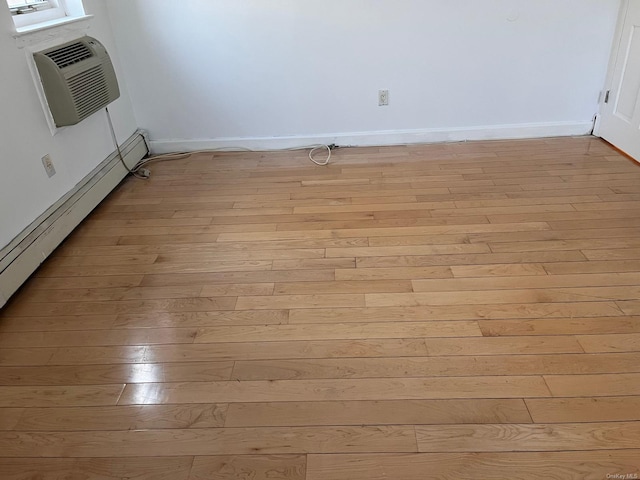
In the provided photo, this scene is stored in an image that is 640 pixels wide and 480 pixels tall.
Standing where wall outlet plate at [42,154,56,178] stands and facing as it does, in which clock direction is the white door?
The white door is roughly at 11 o'clock from the wall outlet plate.

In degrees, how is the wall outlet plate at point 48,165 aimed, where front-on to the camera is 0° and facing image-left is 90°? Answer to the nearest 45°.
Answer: approximately 315°

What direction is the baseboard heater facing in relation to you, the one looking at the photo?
facing the viewer and to the right of the viewer

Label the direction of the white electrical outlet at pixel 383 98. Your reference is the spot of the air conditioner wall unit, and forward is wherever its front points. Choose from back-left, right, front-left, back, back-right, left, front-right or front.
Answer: front-left

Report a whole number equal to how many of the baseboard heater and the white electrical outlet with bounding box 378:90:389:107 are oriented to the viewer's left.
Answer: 0

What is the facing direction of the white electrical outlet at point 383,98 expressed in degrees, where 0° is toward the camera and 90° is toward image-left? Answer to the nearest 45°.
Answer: approximately 0°
